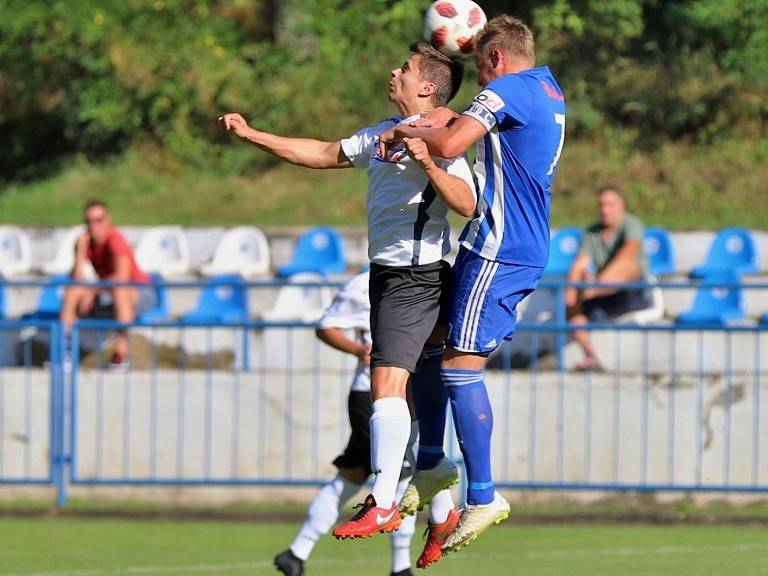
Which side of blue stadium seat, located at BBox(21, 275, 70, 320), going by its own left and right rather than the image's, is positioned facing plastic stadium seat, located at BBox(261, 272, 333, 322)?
left

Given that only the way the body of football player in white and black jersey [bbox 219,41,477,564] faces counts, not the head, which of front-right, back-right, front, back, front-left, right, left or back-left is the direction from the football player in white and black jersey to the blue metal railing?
back-right

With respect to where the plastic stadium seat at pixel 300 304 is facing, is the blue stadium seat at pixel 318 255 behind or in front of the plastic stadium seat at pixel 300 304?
behind

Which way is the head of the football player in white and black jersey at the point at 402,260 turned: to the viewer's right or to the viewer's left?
to the viewer's left

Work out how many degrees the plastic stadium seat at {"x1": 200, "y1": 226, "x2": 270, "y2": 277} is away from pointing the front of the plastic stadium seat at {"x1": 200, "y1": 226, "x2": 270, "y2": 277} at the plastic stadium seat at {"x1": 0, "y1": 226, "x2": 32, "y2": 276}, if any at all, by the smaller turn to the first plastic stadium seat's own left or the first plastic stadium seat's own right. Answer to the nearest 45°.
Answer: approximately 45° to the first plastic stadium seat's own right
